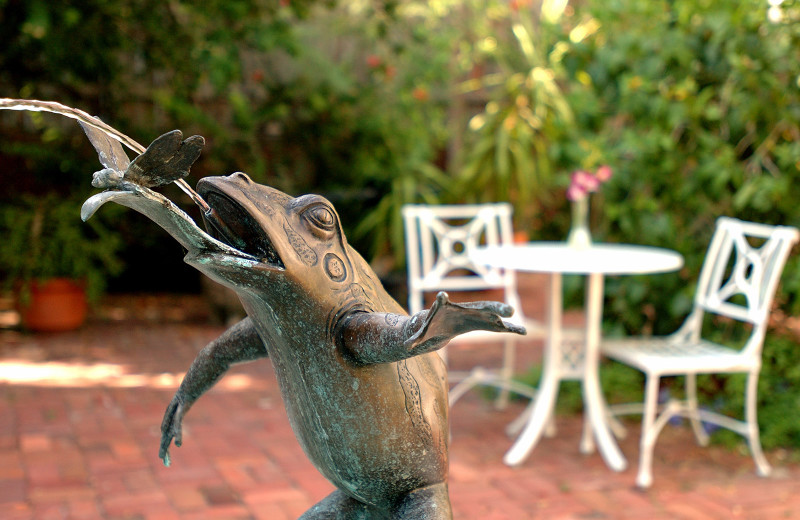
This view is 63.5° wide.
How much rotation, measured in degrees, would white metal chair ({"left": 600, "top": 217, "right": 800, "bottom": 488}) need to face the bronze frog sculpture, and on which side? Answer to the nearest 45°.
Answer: approximately 45° to its left

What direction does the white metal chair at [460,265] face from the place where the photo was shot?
facing the viewer and to the right of the viewer

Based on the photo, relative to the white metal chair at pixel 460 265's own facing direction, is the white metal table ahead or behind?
ahead

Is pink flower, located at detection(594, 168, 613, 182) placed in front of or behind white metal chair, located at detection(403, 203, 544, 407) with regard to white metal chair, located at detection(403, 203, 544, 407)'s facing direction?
in front

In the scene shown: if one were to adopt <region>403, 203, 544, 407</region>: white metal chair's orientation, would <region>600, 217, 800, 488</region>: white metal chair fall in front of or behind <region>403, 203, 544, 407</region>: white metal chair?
in front

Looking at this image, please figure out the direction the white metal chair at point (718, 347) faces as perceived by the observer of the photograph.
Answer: facing the viewer and to the left of the viewer

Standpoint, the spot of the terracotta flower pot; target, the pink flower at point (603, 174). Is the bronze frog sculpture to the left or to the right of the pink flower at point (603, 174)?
right

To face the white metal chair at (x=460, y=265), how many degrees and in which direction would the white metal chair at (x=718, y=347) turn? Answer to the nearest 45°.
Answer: approximately 45° to its right

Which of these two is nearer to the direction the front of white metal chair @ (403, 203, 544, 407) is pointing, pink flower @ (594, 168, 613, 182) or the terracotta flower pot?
the pink flower

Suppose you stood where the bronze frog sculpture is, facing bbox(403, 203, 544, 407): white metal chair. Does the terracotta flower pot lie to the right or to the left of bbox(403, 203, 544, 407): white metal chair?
left

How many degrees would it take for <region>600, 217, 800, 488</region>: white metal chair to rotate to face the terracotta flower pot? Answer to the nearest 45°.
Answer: approximately 45° to its right

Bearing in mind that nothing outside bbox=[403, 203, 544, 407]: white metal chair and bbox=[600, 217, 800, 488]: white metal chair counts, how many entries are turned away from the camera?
0
